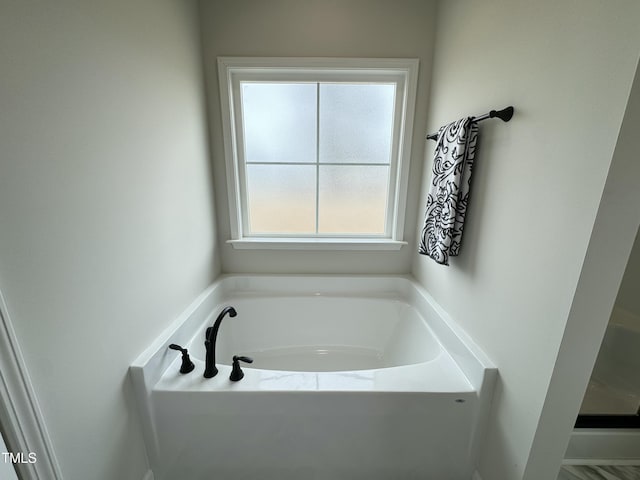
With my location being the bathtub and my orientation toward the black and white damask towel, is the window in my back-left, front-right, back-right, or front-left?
front-left

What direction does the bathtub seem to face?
toward the camera

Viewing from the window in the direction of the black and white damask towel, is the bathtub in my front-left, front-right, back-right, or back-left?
front-right
